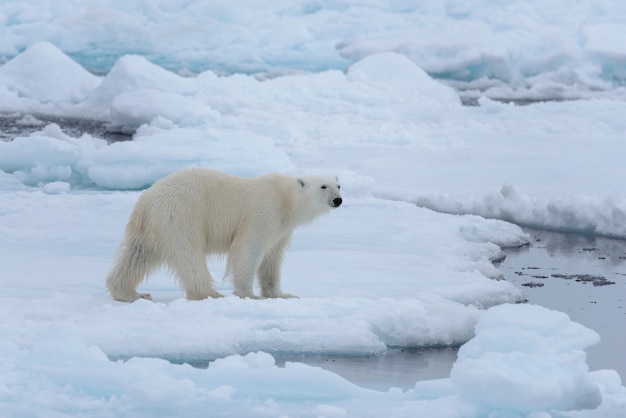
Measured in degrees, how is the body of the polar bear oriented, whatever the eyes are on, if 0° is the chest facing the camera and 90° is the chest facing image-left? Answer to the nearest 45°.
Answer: approximately 270°
